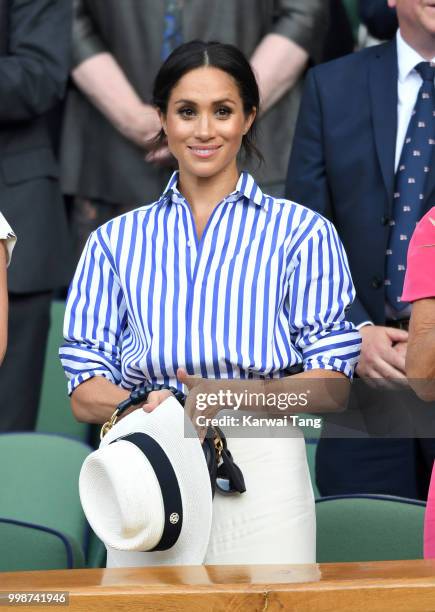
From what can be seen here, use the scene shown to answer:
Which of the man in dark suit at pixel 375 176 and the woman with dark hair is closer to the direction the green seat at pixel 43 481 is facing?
the woman with dark hair

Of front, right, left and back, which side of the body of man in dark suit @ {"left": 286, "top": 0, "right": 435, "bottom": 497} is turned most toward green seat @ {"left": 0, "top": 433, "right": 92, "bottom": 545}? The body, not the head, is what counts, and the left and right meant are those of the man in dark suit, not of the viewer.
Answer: right

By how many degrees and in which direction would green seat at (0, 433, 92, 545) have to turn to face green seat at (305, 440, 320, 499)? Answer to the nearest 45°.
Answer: approximately 90° to its left

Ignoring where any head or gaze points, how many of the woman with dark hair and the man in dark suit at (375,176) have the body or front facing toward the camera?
2

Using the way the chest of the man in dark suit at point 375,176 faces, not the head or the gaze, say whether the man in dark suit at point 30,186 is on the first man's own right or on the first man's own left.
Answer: on the first man's own right

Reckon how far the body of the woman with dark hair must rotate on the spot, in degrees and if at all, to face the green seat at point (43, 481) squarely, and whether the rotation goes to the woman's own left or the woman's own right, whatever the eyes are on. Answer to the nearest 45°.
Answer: approximately 135° to the woman's own right
